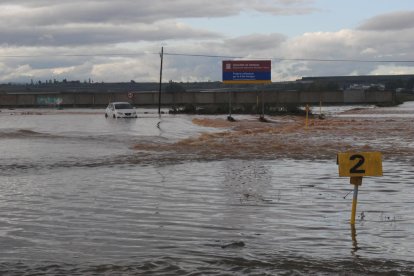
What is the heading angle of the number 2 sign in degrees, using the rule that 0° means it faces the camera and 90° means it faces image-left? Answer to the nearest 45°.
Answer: approximately 0°
